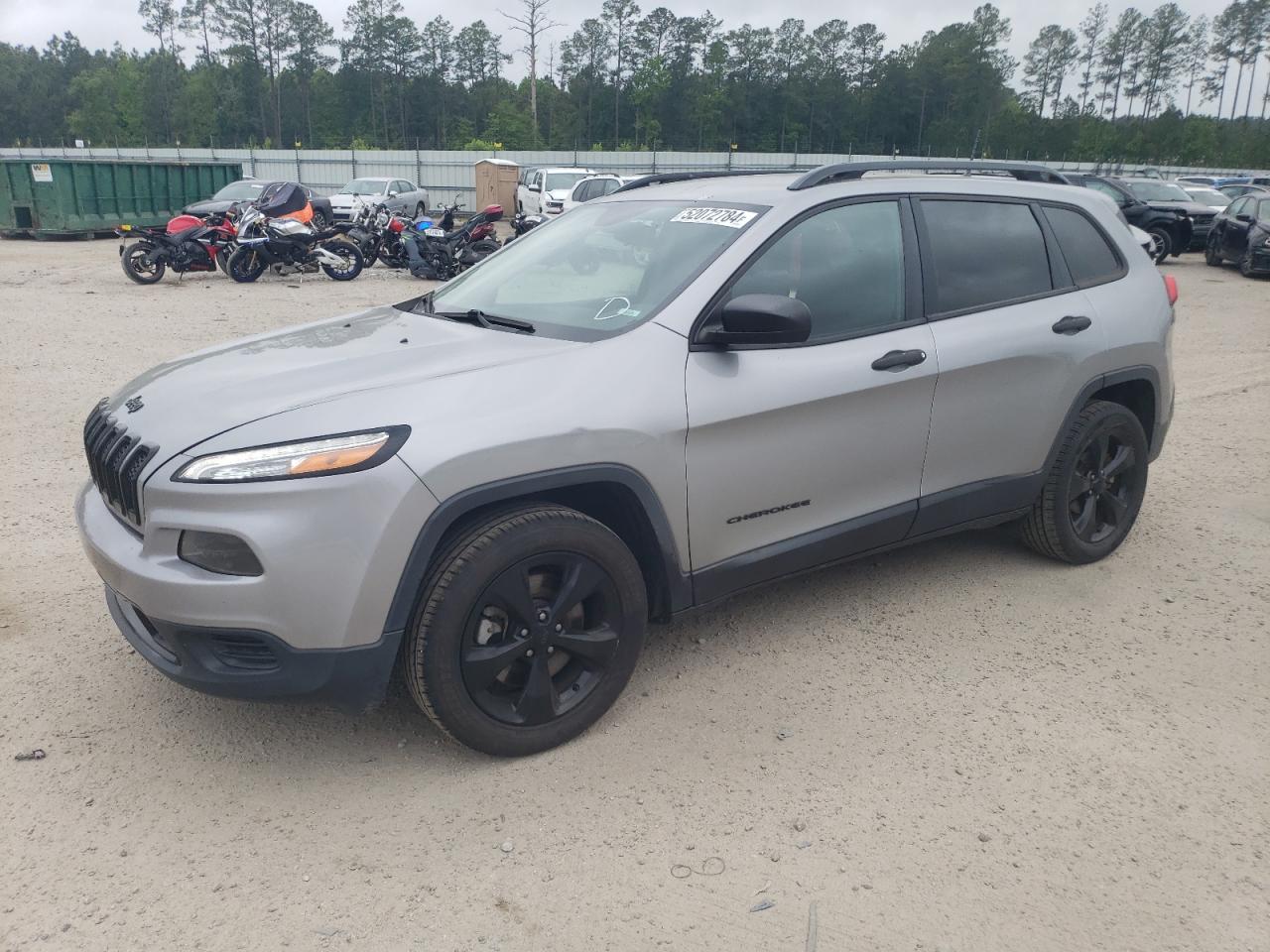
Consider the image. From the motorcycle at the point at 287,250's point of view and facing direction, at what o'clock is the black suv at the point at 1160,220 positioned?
The black suv is roughly at 6 o'clock from the motorcycle.

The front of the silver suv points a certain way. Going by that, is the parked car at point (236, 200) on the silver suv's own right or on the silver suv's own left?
on the silver suv's own right

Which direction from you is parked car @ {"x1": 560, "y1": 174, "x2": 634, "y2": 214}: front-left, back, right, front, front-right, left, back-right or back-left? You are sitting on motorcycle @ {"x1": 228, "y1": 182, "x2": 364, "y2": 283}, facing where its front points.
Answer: back-right

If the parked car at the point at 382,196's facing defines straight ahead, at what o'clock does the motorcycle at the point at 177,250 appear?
The motorcycle is roughly at 11 o'clock from the parked car.

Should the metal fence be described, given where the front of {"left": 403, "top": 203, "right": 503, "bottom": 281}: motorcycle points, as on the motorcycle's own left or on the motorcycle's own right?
on the motorcycle's own right

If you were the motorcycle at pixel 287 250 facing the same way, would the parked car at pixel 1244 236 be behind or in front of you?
behind

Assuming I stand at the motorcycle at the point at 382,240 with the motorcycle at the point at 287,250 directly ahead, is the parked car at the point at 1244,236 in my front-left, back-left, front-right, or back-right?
back-left

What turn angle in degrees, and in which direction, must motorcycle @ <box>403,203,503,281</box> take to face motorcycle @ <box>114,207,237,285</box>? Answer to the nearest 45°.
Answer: approximately 45° to its right

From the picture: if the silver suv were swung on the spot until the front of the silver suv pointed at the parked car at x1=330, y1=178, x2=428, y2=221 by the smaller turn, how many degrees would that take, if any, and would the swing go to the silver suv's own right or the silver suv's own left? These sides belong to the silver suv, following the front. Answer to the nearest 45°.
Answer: approximately 135° to the silver suv's own right

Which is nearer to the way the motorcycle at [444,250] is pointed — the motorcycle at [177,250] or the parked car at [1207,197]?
the motorcycle

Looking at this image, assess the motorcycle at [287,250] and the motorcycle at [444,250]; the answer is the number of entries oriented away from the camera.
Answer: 0

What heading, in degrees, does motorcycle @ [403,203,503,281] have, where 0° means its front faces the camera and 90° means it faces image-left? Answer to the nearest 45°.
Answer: approximately 45°

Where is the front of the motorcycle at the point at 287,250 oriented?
to the viewer's left

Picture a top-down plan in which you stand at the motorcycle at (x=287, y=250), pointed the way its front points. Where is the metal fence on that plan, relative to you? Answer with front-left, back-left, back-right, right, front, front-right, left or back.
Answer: right
